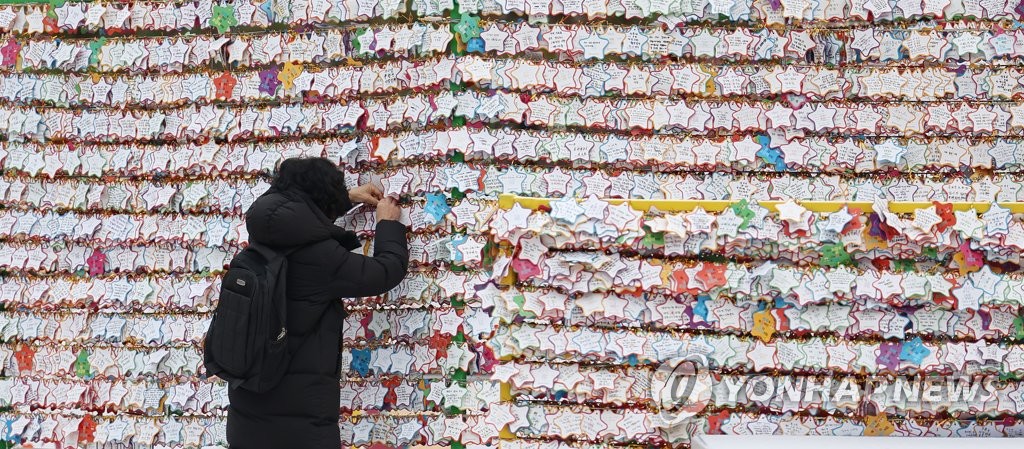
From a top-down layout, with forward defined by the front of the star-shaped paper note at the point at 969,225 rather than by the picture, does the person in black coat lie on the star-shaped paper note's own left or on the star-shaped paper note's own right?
on the star-shaped paper note's own right

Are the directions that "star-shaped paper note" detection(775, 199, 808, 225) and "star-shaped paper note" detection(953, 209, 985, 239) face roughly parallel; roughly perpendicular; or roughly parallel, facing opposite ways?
roughly parallel

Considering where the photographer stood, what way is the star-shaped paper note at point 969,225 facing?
facing the viewer

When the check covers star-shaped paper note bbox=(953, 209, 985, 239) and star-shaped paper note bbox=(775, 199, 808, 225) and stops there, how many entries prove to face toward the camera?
2

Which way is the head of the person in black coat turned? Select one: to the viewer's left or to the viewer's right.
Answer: to the viewer's right

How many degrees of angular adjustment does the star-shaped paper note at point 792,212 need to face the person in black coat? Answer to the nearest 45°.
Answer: approximately 90° to its right
